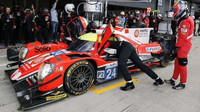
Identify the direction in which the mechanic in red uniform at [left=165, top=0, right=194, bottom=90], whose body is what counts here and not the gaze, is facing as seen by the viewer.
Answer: to the viewer's left

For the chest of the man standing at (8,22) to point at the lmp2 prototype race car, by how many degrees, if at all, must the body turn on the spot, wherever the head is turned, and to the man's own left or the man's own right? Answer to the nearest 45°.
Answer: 0° — they already face it

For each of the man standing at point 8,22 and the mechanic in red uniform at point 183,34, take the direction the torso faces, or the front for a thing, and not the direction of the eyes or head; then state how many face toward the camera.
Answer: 1

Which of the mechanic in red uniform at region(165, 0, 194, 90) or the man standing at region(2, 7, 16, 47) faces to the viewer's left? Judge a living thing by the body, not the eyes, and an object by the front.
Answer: the mechanic in red uniform

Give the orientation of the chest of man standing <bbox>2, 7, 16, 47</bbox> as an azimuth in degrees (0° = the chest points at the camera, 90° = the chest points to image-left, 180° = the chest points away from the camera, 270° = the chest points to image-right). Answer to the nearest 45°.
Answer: approximately 0°

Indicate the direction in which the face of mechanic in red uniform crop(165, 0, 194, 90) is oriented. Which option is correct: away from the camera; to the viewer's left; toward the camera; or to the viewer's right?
to the viewer's left
